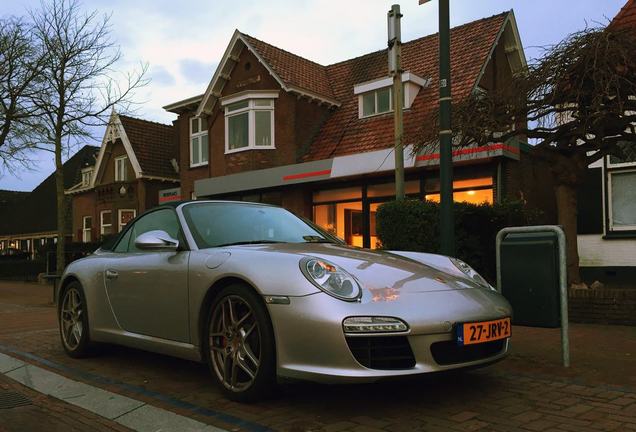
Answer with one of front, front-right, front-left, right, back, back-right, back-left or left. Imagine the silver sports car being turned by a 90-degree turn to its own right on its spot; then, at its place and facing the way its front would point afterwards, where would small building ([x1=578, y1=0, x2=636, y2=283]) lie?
back

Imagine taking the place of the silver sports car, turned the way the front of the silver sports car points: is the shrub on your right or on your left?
on your left

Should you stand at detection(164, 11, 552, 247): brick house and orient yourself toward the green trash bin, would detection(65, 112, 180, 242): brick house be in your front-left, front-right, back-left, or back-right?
back-right

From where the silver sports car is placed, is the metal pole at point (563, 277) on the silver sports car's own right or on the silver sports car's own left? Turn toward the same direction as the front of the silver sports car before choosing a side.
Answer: on the silver sports car's own left

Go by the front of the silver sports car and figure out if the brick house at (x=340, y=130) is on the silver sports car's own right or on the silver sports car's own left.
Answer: on the silver sports car's own left

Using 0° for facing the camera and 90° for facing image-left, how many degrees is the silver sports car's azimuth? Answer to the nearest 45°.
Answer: approximately 315°

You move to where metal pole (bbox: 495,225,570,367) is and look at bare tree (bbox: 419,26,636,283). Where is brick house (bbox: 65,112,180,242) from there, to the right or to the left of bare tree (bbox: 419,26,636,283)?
left

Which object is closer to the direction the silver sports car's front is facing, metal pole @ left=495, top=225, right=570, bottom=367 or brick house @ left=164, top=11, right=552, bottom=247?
the metal pole

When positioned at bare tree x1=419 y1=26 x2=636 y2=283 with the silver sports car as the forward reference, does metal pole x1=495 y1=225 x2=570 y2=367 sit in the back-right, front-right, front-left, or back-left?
front-left

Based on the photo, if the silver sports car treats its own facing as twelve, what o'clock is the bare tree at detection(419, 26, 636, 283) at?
The bare tree is roughly at 9 o'clock from the silver sports car.

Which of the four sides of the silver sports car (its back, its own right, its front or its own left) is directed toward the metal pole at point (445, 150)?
left

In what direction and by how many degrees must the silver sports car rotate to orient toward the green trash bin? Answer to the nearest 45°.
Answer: approximately 45° to its left

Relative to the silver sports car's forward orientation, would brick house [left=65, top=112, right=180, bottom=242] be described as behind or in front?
behind
